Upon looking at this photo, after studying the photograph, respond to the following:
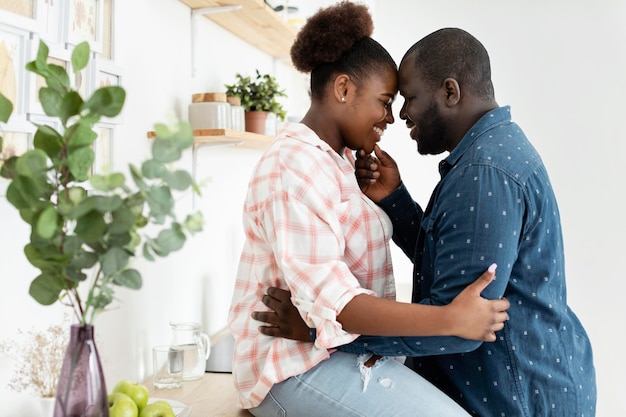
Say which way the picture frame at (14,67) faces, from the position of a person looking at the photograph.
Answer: facing the viewer and to the right of the viewer

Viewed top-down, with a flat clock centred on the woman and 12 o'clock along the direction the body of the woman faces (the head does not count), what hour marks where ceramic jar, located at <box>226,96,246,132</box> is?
The ceramic jar is roughly at 8 o'clock from the woman.

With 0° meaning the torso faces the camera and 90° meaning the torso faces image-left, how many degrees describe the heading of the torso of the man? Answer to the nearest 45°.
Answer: approximately 90°

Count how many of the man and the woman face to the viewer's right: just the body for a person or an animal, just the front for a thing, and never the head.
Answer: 1

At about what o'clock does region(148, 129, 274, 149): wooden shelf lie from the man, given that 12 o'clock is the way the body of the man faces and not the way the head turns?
The wooden shelf is roughly at 1 o'clock from the man.

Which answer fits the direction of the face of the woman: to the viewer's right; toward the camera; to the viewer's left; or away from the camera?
to the viewer's right

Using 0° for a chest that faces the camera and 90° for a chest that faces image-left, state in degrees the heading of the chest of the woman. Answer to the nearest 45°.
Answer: approximately 270°

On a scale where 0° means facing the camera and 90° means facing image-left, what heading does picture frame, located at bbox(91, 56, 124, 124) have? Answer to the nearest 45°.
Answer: approximately 315°

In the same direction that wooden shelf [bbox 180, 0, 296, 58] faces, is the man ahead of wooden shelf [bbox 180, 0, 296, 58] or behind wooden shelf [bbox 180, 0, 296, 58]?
ahead

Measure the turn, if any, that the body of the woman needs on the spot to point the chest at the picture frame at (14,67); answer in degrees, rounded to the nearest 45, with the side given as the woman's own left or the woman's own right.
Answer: approximately 180°

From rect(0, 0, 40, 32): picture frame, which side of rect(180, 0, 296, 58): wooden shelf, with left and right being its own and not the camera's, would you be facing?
right

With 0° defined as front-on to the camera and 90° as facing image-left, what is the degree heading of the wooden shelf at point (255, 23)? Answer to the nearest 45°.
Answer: approximately 315°

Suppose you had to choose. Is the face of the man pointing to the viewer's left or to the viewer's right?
to the viewer's left
